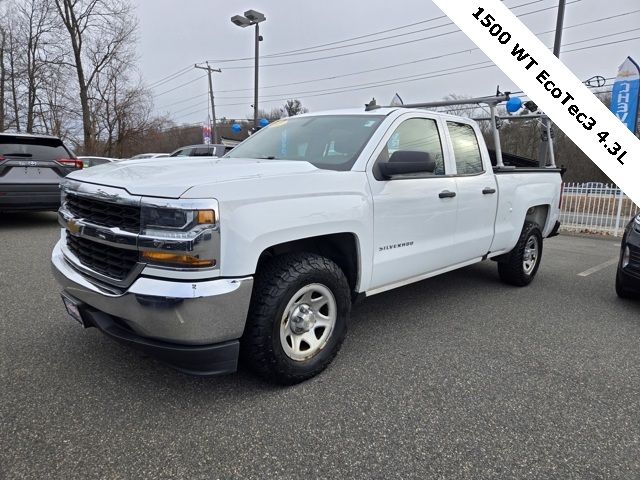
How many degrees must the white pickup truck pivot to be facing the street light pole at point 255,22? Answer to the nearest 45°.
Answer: approximately 135° to its right

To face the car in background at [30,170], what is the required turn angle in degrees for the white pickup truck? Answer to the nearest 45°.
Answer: approximately 90° to its right

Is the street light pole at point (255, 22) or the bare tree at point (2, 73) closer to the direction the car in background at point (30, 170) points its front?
the bare tree

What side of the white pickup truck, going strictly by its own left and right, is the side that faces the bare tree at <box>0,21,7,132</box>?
right

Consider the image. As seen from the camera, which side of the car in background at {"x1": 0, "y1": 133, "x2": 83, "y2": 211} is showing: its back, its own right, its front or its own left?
back

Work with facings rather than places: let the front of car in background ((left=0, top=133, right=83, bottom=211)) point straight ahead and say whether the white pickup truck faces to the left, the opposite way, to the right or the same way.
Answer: to the left

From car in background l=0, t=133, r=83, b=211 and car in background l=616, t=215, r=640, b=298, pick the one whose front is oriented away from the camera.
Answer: car in background l=0, t=133, r=83, b=211

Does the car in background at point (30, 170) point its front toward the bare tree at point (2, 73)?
yes

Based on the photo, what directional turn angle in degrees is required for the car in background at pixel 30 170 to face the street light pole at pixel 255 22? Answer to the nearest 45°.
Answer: approximately 45° to its right

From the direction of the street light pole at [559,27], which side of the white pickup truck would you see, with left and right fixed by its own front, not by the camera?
back

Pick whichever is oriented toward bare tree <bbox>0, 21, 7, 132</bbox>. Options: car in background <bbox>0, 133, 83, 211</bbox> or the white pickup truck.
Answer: the car in background
